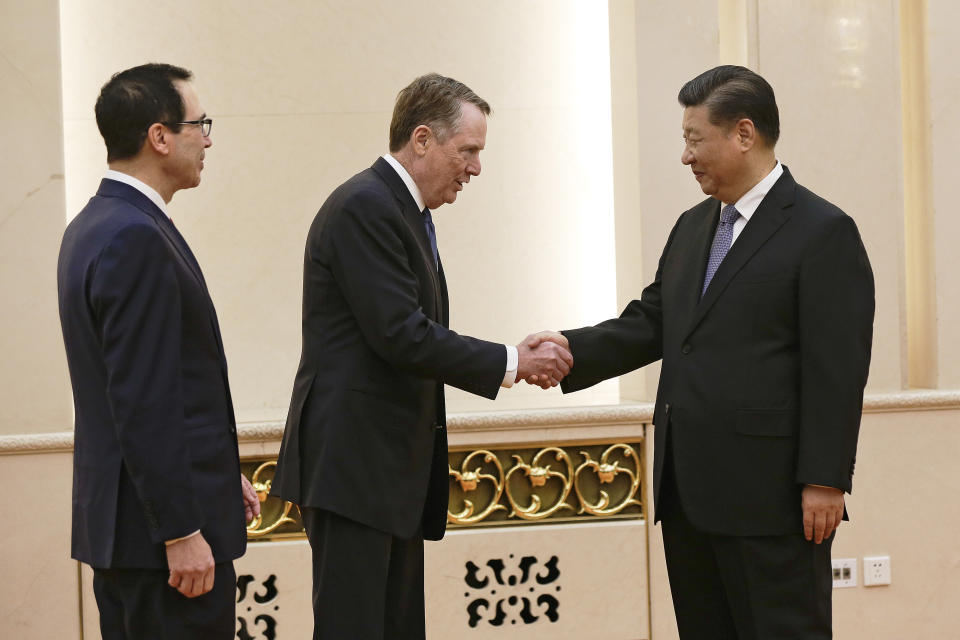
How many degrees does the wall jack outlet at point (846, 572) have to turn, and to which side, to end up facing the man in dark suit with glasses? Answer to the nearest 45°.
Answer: approximately 45° to its right

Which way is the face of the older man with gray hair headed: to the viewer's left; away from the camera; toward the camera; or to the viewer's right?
to the viewer's right

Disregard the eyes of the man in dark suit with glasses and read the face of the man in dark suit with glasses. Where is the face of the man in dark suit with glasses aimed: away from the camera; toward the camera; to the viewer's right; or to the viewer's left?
to the viewer's right

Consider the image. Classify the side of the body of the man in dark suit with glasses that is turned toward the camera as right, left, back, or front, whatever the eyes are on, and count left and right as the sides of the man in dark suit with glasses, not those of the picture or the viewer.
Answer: right

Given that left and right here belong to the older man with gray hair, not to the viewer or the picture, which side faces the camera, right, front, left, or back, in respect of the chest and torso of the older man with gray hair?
right

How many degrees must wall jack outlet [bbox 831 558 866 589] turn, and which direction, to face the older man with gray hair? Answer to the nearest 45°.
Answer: approximately 45° to its right

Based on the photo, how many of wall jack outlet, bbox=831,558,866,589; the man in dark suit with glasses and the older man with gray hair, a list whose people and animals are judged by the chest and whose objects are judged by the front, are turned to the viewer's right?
2

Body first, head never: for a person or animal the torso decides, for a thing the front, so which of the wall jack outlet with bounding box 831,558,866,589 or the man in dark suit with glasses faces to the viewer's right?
the man in dark suit with glasses

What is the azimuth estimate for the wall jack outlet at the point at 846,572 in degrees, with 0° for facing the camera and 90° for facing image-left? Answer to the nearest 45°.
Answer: approximately 0°

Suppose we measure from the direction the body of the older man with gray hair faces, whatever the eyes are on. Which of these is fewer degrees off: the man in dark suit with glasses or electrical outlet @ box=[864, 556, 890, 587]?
the electrical outlet
